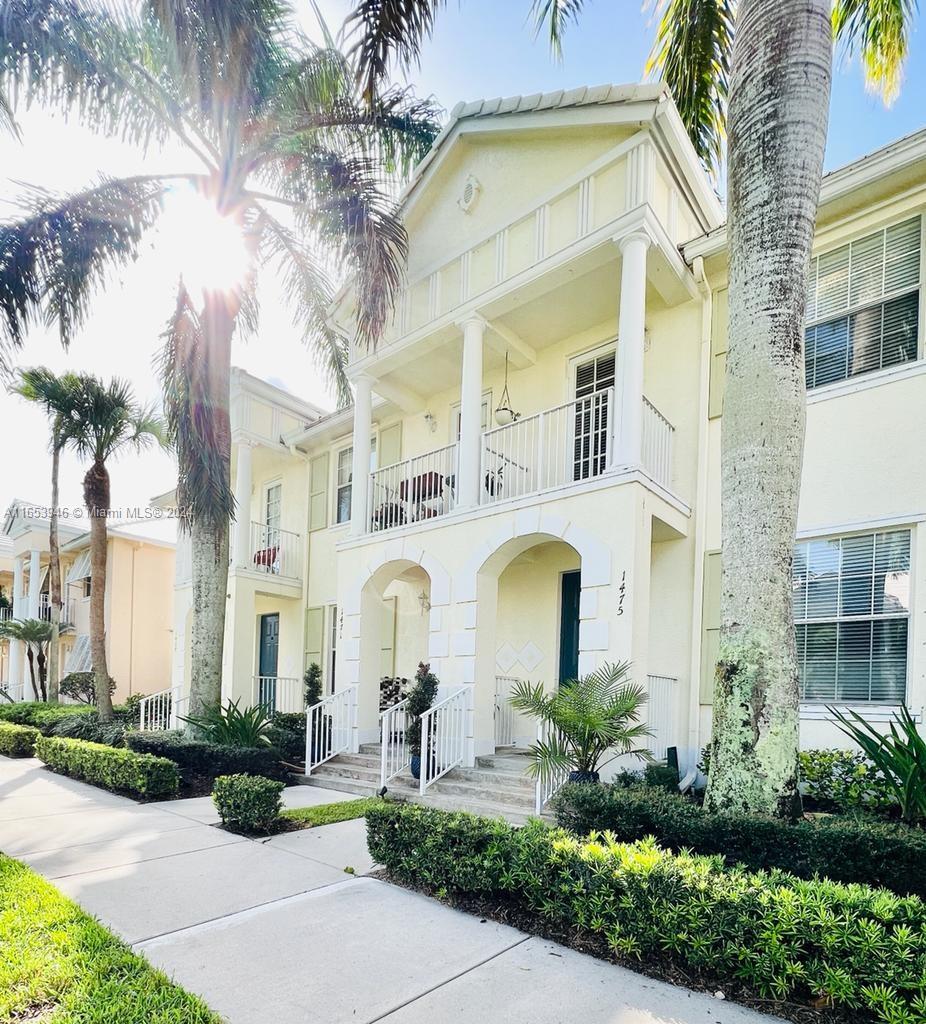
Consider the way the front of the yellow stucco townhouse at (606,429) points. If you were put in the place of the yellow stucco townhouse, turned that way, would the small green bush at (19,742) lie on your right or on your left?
on your right

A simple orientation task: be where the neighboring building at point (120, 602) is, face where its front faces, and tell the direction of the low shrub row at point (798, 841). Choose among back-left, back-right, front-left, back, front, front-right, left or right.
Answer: front-left

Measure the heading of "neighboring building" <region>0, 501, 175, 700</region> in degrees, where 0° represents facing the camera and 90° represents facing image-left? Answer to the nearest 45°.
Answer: approximately 45°

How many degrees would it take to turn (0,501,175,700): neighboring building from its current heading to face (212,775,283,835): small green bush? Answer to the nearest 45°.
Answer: approximately 45° to its left

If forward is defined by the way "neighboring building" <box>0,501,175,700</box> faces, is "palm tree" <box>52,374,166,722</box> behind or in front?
in front

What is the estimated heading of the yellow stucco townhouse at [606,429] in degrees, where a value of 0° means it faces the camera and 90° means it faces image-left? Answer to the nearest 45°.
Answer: approximately 45°

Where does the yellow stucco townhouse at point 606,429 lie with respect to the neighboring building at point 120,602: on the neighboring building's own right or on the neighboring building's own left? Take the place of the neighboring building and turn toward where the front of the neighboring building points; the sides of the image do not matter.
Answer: on the neighboring building's own left

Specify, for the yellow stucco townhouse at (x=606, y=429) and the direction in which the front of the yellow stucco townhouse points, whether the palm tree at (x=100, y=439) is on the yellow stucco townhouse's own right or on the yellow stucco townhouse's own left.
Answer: on the yellow stucco townhouse's own right

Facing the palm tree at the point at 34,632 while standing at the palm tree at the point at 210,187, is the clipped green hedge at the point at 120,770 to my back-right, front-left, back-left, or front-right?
back-left

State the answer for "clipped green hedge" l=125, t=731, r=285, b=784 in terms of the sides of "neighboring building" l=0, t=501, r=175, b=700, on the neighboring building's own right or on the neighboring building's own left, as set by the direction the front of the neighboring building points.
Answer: on the neighboring building's own left
